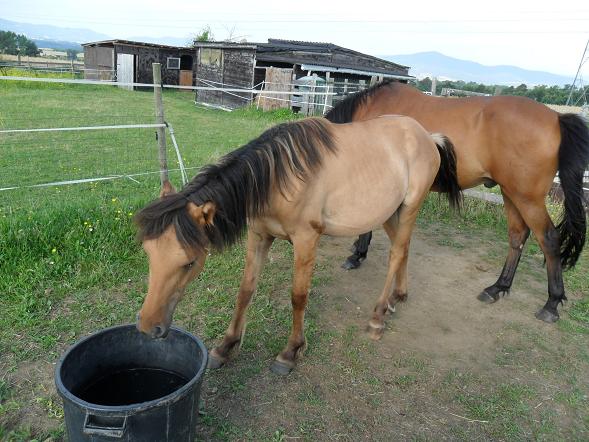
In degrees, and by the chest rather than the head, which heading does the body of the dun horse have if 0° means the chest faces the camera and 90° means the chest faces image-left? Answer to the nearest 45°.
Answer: approximately 45°

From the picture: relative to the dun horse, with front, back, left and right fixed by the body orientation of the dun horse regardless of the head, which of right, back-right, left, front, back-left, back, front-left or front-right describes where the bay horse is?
back

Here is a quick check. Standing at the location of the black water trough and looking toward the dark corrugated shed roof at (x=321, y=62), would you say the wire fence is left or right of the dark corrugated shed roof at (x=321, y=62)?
left

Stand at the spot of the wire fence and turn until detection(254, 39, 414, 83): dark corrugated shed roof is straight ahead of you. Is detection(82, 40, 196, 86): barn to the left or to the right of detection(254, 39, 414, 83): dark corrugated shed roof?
left

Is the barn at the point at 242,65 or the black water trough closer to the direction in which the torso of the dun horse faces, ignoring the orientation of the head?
the black water trough

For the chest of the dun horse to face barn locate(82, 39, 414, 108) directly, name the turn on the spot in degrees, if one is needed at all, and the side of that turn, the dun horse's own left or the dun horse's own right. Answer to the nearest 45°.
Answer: approximately 135° to the dun horse's own right

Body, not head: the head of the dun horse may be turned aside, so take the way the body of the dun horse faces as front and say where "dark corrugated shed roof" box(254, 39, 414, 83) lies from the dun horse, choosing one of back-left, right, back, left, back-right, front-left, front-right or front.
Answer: back-right

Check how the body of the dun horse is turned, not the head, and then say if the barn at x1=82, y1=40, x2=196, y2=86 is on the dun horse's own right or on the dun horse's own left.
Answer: on the dun horse's own right
